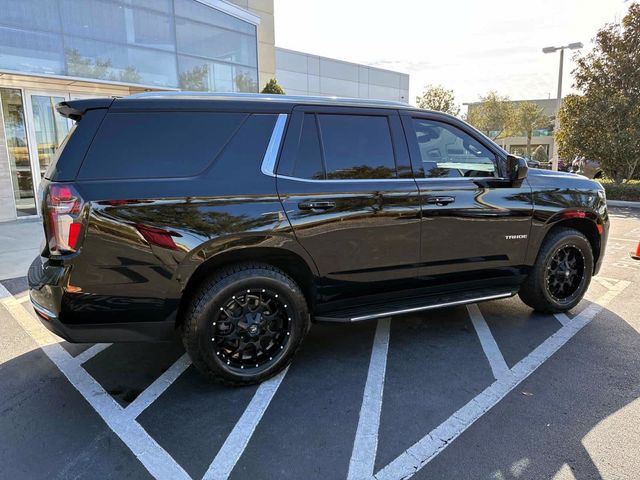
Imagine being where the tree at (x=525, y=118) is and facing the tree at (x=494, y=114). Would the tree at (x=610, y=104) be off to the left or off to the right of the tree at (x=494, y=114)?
left

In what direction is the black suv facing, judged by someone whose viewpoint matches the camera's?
facing away from the viewer and to the right of the viewer

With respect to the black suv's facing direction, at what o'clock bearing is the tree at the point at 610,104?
The tree is roughly at 12 o'clock from the black suv.

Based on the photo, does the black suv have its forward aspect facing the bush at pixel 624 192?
yes

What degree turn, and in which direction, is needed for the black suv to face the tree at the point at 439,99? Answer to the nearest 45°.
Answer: approximately 45° to its left
